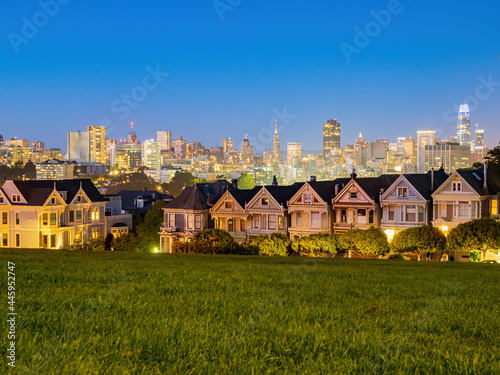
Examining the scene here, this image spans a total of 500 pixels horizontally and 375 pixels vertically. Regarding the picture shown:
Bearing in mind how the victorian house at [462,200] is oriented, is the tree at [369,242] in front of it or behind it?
in front

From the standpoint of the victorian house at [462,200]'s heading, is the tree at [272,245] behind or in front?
in front

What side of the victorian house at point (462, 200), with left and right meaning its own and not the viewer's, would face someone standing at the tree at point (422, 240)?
front

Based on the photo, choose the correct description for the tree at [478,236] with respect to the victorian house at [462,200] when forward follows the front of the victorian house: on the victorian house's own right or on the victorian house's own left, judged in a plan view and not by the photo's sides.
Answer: on the victorian house's own left

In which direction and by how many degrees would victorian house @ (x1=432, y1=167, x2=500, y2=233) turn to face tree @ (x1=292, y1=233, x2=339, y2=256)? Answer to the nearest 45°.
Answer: approximately 45° to its right

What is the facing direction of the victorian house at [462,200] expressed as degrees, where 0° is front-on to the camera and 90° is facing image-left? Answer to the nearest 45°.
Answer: approximately 45°
